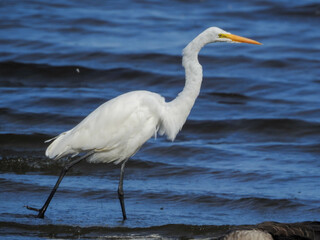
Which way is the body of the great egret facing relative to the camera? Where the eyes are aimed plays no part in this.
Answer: to the viewer's right
